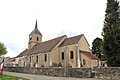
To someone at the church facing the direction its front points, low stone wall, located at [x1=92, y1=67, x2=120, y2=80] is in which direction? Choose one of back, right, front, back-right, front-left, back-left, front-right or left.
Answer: back-left

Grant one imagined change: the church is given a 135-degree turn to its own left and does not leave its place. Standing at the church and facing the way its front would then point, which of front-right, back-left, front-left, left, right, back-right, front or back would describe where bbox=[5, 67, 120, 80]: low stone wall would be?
front

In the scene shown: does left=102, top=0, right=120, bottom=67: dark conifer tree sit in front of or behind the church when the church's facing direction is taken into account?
behind

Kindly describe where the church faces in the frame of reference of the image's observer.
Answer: facing away from the viewer and to the left of the viewer
